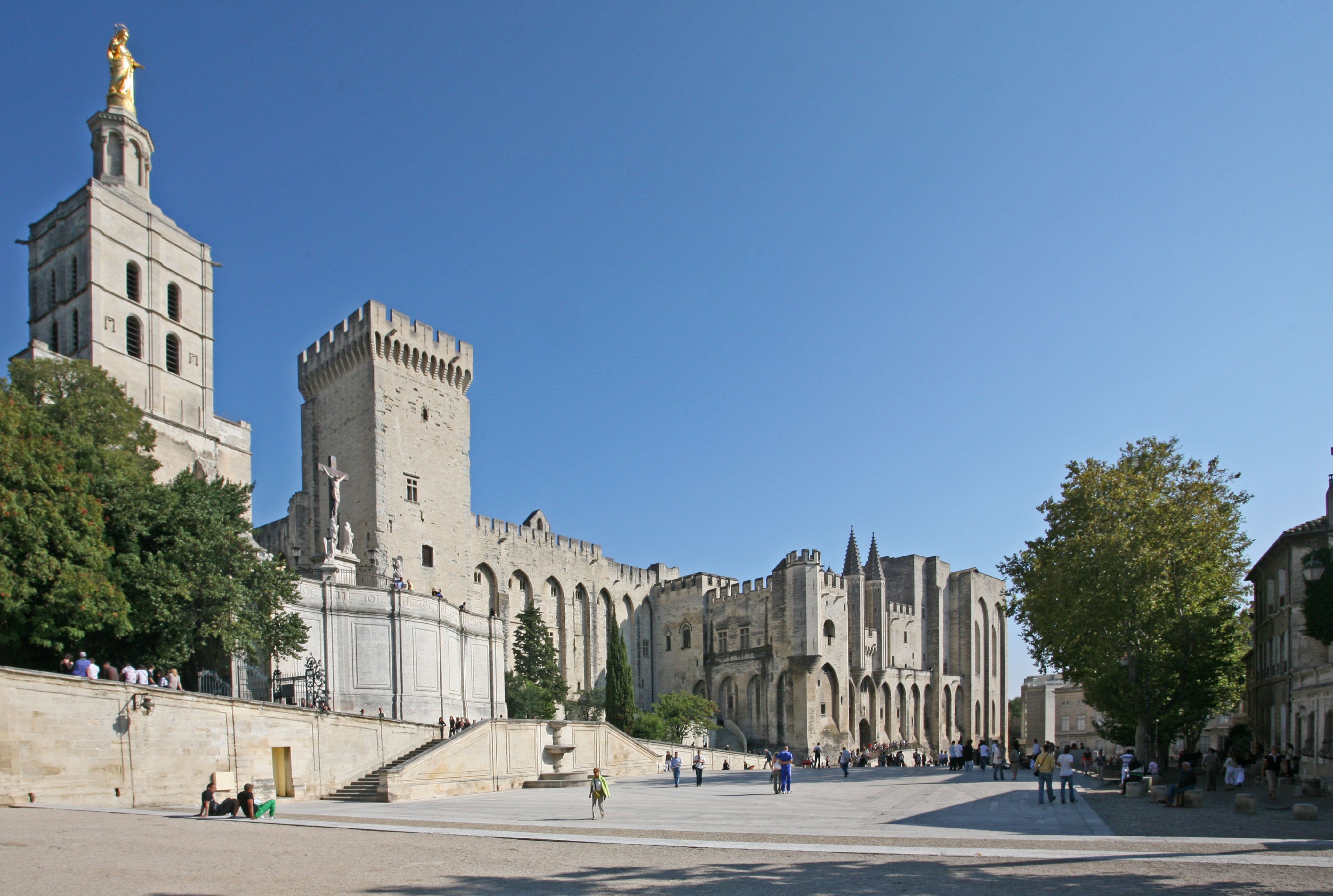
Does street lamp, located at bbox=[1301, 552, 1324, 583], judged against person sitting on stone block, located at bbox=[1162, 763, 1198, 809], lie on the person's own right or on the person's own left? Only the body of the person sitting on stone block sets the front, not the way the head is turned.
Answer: on the person's own right

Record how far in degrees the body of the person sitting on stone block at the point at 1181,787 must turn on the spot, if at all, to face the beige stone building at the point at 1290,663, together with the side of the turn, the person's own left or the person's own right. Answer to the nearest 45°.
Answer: approximately 90° to the person's own right

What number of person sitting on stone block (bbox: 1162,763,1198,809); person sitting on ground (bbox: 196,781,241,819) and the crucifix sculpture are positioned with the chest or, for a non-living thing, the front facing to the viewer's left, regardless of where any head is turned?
1

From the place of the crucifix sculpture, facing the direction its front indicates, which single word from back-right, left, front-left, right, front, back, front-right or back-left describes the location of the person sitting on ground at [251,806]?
front-right

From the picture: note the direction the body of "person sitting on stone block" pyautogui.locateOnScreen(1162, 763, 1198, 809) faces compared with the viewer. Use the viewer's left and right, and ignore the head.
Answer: facing to the left of the viewer
